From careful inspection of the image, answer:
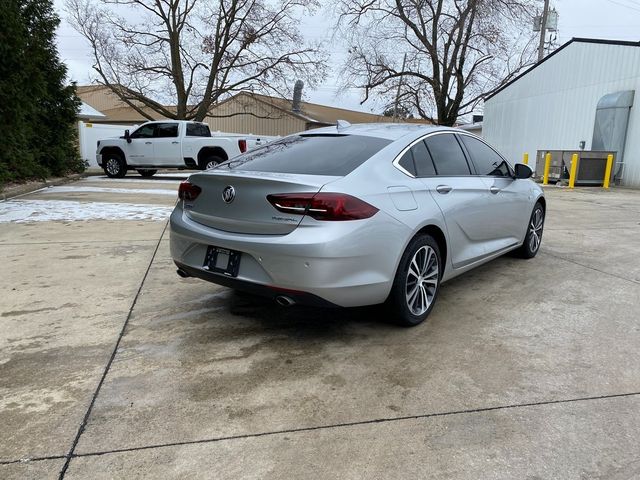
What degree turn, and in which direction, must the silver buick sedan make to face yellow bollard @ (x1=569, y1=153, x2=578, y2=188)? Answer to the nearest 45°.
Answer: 0° — it already faces it

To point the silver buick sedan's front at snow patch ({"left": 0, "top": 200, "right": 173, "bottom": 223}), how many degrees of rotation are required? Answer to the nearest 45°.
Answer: approximately 90° to its left

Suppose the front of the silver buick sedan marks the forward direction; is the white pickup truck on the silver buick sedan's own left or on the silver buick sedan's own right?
on the silver buick sedan's own left

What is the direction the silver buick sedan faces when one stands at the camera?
facing away from the viewer and to the right of the viewer

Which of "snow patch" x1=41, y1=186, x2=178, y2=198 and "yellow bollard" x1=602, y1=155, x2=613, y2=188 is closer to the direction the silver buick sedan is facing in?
the yellow bollard
